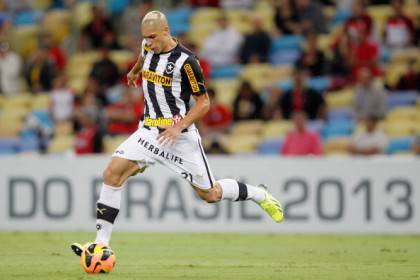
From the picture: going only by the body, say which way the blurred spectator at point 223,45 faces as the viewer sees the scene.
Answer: toward the camera

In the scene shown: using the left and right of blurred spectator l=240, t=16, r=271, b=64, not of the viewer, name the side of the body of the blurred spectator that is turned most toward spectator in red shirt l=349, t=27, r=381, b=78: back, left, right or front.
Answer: left

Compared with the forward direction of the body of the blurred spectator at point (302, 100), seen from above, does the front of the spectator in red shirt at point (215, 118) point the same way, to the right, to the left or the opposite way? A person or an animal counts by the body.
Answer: the same way

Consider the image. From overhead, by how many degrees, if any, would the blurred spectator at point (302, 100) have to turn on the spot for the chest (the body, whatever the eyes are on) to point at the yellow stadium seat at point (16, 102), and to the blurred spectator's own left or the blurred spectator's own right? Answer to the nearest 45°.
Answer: approximately 90° to the blurred spectator's own right

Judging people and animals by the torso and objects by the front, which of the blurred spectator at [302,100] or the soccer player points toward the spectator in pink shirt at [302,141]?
the blurred spectator

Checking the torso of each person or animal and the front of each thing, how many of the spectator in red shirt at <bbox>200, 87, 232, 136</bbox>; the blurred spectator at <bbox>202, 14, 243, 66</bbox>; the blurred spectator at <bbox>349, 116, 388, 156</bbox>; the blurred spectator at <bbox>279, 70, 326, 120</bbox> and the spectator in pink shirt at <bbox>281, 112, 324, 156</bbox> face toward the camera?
5

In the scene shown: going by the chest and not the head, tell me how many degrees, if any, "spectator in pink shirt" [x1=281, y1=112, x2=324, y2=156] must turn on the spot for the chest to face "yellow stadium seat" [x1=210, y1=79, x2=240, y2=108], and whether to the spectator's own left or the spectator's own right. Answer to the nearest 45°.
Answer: approximately 135° to the spectator's own right

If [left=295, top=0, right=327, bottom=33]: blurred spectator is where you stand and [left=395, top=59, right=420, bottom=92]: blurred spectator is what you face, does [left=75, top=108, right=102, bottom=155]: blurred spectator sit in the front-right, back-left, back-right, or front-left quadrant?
back-right

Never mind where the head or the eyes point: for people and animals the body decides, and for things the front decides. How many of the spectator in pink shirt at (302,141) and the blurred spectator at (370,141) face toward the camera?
2

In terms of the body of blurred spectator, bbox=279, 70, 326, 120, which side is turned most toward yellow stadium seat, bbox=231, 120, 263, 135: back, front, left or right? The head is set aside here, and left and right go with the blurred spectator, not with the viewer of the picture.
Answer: right

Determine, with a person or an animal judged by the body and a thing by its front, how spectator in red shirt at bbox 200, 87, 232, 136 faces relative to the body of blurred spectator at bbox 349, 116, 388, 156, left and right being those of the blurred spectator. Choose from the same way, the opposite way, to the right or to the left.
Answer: the same way

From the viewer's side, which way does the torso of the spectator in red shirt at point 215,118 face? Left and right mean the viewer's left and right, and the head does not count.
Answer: facing the viewer

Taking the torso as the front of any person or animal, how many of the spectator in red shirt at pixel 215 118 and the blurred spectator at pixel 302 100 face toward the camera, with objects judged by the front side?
2

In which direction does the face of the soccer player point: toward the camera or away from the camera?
toward the camera

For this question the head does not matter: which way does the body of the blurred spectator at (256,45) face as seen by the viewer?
toward the camera
